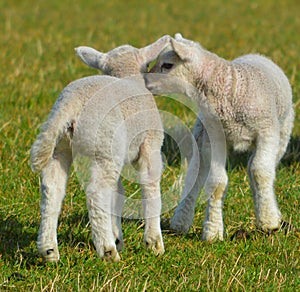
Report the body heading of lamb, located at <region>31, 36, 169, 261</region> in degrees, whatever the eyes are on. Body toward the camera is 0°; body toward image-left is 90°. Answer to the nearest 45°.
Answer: approximately 225°

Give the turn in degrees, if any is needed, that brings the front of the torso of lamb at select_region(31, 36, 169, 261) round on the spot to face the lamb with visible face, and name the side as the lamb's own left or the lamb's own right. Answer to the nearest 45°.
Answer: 0° — it already faces it
